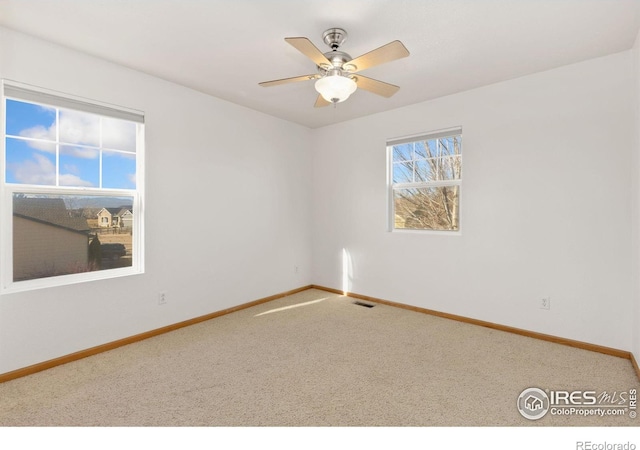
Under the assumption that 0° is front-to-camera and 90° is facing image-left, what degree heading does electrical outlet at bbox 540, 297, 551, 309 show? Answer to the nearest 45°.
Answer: approximately 0°

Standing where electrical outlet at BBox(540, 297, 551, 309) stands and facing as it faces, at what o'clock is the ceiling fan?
The ceiling fan is roughly at 1 o'clock from the electrical outlet.
